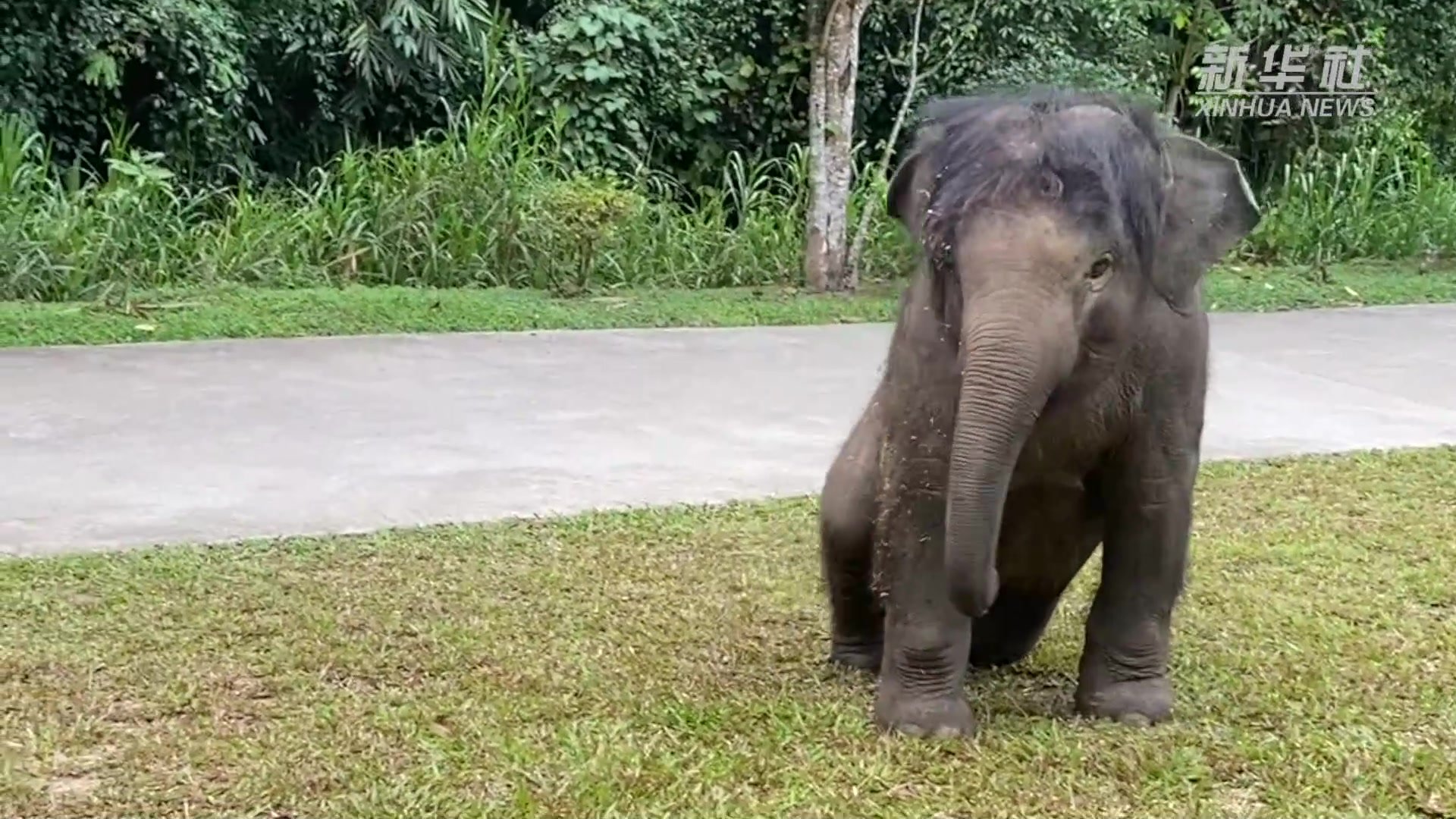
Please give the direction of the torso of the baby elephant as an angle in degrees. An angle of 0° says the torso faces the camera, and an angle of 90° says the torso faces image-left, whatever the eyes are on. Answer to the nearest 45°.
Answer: approximately 0°

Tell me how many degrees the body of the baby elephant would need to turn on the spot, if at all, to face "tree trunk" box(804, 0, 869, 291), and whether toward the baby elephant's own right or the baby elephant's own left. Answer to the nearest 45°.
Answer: approximately 180°

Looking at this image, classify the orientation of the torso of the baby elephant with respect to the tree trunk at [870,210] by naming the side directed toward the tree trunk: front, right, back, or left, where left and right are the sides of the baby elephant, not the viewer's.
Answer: back
